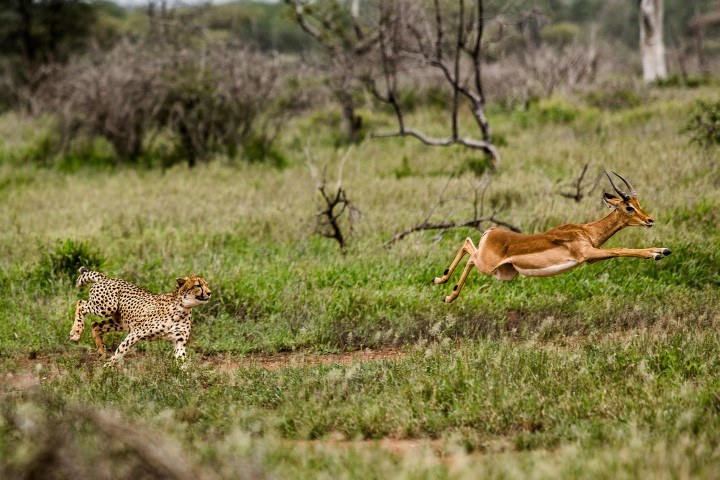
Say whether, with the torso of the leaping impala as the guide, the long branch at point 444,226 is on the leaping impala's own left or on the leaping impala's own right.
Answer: on the leaping impala's own left

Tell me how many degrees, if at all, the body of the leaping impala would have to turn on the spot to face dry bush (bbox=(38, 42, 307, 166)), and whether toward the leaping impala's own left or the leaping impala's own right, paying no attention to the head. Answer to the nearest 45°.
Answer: approximately 135° to the leaping impala's own left

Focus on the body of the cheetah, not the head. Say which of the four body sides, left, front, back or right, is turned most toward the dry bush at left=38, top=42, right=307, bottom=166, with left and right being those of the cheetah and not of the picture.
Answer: left

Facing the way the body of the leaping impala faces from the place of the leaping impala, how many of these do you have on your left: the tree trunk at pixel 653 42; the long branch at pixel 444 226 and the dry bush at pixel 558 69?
3

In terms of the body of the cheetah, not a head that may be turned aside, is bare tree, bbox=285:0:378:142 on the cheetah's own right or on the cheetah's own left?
on the cheetah's own left

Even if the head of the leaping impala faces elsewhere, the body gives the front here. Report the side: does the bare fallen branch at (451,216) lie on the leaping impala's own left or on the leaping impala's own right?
on the leaping impala's own left

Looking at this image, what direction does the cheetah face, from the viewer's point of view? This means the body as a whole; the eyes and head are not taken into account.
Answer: to the viewer's right

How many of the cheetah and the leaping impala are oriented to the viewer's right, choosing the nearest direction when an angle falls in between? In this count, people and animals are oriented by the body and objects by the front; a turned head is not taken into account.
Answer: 2

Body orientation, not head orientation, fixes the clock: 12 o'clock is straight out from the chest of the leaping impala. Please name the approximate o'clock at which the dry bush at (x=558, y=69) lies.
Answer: The dry bush is roughly at 9 o'clock from the leaping impala.

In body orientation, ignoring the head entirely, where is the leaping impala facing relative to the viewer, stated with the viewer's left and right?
facing to the right of the viewer
